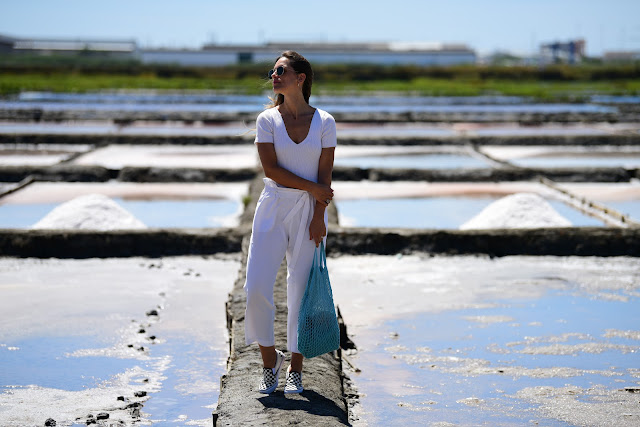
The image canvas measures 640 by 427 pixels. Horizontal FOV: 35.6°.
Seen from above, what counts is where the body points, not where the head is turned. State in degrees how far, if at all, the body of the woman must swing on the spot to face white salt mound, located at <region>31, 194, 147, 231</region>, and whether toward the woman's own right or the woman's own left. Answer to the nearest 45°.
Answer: approximately 180°

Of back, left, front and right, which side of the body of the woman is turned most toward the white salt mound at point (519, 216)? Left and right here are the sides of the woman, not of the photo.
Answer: back

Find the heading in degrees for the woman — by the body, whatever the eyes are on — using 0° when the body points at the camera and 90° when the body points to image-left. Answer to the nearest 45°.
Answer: approximately 0°
